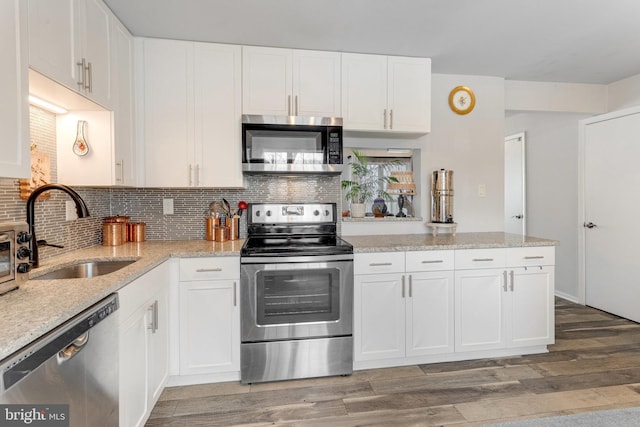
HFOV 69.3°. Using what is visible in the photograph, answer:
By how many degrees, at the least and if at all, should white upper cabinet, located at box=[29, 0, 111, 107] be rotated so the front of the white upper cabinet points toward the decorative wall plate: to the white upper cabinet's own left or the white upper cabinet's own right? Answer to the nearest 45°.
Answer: approximately 45° to the white upper cabinet's own left

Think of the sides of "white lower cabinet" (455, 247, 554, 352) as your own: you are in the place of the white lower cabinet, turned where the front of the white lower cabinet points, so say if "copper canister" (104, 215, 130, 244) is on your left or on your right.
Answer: on your right

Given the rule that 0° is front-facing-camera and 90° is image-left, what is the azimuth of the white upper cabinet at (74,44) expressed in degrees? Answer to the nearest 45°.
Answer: approximately 315°

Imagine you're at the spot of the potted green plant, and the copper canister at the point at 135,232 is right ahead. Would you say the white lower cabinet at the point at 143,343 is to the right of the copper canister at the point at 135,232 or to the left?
left

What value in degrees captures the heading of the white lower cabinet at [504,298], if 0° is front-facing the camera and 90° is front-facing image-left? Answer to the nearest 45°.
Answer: approximately 0°

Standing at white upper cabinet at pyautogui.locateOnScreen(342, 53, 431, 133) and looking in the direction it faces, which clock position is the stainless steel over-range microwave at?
The stainless steel over-range microwave is roughly at 2 o'clock from the white upper cabinet.

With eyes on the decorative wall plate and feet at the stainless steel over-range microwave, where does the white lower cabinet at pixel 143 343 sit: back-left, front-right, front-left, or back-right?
back-right

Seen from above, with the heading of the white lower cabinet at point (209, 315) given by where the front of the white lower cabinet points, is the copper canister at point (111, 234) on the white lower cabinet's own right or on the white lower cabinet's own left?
on the white lower cabinet's own right

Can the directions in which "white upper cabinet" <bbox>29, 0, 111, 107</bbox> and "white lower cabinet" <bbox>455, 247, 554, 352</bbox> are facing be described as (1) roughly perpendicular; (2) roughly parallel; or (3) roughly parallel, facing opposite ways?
roughly perpendicular

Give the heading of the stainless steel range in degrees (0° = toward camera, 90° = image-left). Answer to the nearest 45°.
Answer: approximately 0°
